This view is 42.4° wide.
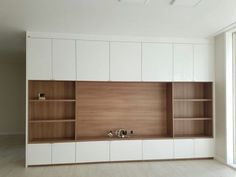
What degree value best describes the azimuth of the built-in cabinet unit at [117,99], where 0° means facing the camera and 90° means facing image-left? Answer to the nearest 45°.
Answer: approximately 0°

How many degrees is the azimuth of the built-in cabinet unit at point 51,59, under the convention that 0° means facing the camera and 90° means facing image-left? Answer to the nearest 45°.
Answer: approximately 0°
